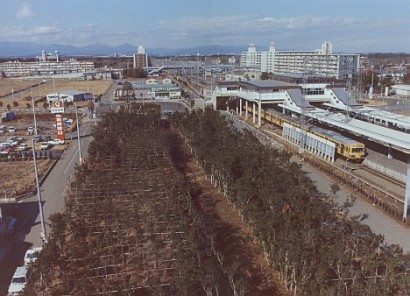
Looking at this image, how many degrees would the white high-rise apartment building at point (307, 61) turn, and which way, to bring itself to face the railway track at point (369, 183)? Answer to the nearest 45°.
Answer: approximately 45° to its left

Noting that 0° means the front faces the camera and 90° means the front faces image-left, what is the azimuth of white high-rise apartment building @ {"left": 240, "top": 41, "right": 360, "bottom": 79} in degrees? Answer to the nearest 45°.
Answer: approximately 45°
